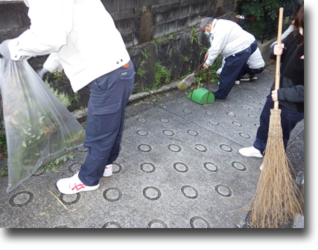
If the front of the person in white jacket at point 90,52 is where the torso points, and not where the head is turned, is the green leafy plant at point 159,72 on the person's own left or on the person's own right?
on the person's own right

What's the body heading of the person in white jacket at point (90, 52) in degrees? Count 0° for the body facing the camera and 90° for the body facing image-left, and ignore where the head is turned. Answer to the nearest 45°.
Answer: approximately 90°

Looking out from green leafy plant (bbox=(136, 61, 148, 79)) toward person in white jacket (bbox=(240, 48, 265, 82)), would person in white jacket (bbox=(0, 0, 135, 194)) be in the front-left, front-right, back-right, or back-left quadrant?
back-right

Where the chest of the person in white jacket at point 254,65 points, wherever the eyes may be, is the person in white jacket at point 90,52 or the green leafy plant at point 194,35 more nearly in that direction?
the green leafy plant

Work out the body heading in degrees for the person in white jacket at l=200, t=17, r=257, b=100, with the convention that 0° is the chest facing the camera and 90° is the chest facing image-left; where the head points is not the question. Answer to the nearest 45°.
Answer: approximately 90°

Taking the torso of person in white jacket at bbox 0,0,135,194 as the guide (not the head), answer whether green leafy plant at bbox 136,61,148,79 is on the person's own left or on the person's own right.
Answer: on the person's own right

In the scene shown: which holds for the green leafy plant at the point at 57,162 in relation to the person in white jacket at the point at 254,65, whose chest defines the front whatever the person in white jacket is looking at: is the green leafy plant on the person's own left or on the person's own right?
on the person's own left

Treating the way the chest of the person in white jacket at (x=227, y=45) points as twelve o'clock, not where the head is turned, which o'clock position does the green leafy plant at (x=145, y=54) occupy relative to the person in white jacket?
The green leafy plant is roughly at 11 o'clock from the person in white jacket.

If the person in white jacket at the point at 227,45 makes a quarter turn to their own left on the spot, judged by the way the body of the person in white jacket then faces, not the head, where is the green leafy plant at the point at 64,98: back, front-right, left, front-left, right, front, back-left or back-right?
front-right
